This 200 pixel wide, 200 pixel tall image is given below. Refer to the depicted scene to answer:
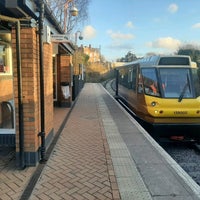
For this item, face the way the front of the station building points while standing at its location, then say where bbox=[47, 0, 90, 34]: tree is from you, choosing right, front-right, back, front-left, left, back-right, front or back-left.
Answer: left

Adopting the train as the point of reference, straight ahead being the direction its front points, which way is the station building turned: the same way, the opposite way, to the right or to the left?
to the left

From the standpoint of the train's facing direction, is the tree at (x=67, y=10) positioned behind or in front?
behind

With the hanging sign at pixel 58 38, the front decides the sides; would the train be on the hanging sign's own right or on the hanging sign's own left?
on the hanging sign's own left

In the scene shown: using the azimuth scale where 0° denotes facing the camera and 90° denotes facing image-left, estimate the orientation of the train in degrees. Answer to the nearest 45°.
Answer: approximately 315°

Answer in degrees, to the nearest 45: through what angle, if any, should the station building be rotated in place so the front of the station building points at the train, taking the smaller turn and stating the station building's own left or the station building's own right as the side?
approximately 45° to the station building's own left

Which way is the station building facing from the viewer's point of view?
to the viewer's right

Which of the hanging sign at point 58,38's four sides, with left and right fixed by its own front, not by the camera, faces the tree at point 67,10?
back

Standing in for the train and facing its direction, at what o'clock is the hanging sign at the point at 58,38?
The hanging sign is roughly at 3 o'clock from the train.
